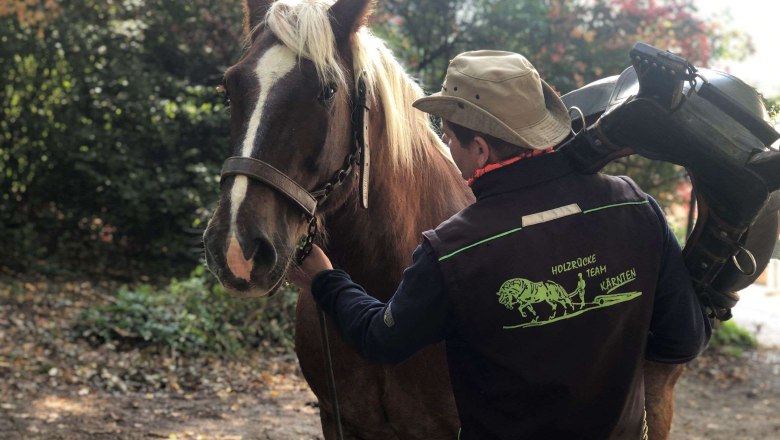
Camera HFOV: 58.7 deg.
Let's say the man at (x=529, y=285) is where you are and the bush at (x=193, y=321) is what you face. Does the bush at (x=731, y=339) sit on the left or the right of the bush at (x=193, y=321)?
right

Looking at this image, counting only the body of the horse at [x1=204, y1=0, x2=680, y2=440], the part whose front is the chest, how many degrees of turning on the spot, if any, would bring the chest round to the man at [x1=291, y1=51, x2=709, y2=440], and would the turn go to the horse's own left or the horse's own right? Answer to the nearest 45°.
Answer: approximately 90° to the horse's own left

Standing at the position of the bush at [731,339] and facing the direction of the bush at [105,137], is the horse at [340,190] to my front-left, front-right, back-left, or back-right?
front-left

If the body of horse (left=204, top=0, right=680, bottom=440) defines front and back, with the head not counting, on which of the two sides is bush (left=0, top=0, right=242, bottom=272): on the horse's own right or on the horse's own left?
on the horse's own right

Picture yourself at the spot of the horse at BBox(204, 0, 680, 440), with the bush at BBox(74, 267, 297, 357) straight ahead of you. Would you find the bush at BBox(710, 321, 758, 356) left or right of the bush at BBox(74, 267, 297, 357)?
right

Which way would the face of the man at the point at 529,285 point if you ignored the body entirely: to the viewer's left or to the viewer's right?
to the viewer's left

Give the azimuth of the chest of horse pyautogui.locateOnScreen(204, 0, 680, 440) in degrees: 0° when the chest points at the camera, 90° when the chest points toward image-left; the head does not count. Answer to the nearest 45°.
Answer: approximately 45°

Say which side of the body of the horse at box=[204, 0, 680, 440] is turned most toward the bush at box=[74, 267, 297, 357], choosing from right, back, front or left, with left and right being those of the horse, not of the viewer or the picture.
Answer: right

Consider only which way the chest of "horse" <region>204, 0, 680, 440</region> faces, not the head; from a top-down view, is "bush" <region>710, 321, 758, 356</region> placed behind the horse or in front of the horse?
behind
